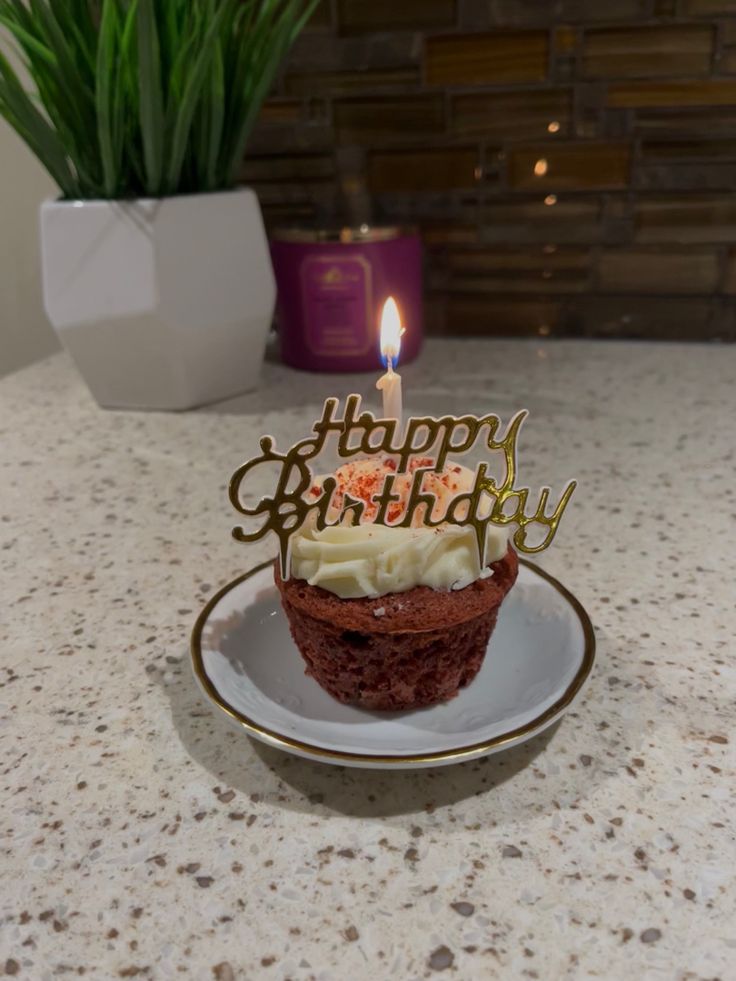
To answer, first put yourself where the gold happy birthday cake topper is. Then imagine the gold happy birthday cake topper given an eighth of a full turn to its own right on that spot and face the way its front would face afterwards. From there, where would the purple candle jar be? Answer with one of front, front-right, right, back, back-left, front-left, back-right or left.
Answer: back-right

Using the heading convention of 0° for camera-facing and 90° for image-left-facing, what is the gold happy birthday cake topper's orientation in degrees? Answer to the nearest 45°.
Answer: approximately 0°
